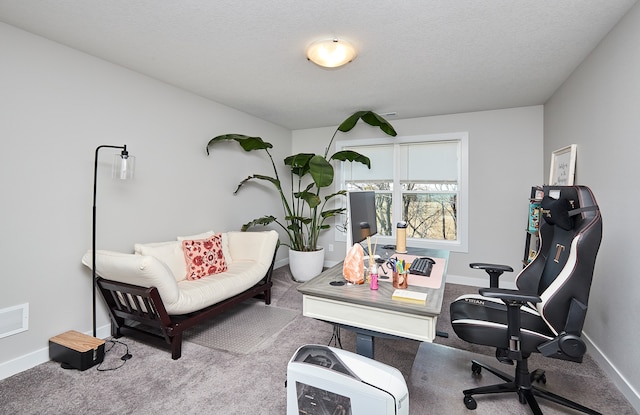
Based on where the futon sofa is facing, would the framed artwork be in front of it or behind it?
in front

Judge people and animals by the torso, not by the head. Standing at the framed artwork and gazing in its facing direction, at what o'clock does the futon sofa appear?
The futon sofa is roughly at 12 o'clock from the framed artwork.

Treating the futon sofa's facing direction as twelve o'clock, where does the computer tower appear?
The computer tower is roughly at 1 o'clock from the futon sofa.

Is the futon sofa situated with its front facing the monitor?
yes

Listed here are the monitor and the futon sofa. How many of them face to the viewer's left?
0

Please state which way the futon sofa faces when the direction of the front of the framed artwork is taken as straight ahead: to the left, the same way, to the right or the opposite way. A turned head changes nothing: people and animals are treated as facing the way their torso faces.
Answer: the opposite way

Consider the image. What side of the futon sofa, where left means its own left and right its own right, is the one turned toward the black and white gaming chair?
front

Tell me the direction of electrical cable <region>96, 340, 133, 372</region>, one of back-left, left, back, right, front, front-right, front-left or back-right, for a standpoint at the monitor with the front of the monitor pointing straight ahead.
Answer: back-right

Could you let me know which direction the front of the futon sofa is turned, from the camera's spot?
facing the viewer and to the right of the viewer

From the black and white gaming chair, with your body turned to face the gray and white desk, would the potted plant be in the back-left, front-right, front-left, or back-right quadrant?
front-right

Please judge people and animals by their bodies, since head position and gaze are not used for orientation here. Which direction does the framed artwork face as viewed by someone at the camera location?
facing the viewer and to the left of the viewer

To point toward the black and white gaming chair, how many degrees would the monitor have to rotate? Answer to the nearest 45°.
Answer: approximately 45° to its left

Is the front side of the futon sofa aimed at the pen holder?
yes

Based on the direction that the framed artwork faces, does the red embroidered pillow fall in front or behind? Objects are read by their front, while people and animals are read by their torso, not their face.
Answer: in front

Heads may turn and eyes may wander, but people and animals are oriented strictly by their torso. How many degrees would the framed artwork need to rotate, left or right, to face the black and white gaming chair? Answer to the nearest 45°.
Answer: approximately 45° to its left

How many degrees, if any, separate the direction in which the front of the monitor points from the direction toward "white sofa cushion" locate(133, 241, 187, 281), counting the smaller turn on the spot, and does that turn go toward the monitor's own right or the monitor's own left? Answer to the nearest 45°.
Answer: approximately 135° to the monitor's own right
